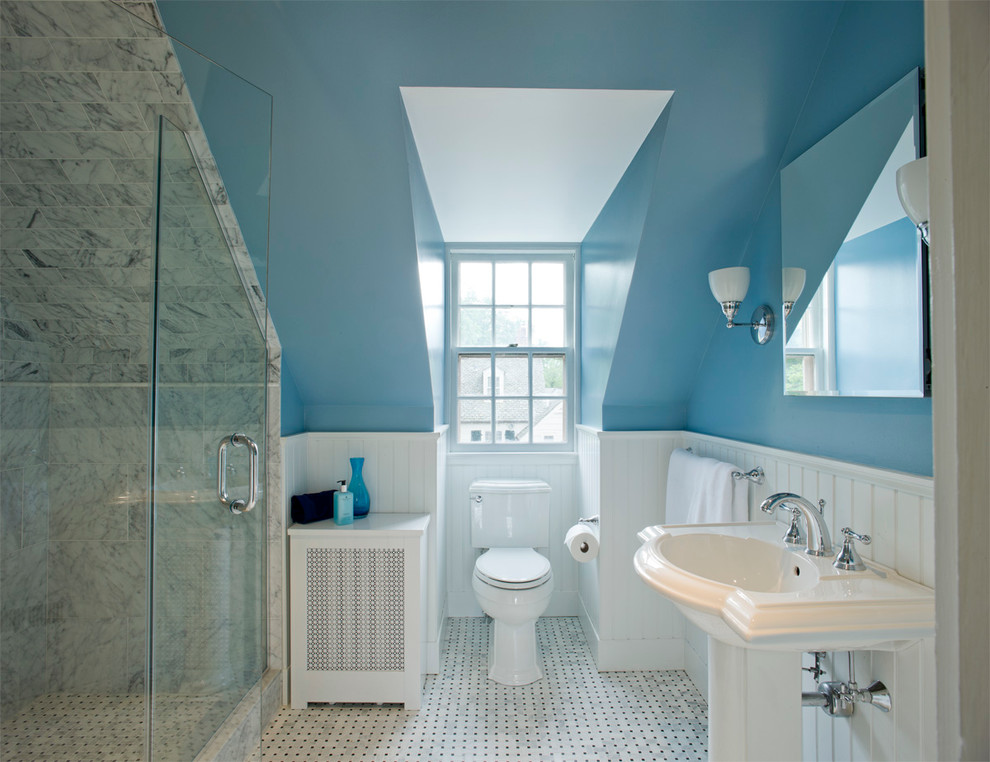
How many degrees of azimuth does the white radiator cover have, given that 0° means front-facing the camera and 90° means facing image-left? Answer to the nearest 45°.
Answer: approximately 0°

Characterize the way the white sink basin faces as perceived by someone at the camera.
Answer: facing to the left of the viewer

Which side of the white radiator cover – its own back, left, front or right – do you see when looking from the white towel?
left

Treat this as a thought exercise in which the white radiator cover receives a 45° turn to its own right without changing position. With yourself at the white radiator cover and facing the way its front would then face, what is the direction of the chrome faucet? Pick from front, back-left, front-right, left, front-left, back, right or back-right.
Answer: left

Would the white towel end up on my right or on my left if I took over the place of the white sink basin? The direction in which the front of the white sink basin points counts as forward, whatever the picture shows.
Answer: on my right

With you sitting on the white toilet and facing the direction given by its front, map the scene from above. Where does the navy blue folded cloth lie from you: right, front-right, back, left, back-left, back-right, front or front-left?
right

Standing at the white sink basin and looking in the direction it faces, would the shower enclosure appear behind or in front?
in front

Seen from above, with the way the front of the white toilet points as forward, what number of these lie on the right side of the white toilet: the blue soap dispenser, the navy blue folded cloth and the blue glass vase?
3

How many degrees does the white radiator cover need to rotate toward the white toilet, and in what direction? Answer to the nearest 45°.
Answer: approximately 90° to its left

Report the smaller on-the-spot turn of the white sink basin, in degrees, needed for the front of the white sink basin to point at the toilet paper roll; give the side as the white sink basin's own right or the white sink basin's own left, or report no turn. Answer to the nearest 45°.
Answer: approximately 45° to the white sink basin's own right

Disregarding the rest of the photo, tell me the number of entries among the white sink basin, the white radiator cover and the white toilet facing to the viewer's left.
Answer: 1
